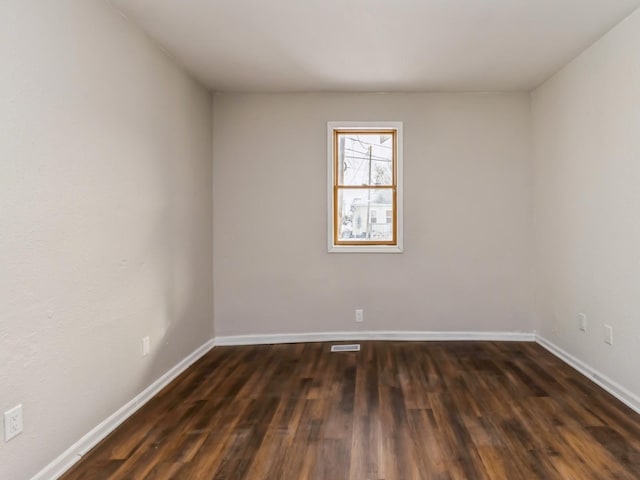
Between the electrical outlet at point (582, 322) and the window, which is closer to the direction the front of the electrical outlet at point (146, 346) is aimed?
the electrical outlet

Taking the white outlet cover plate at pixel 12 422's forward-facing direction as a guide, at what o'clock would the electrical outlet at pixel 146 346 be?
The electrical outlet is roughly at 9 o'clock from the white outlet cover plate.

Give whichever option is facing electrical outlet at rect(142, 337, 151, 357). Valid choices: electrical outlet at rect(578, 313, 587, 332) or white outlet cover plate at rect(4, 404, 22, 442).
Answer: electrical outlet at rect(578, 313, 587, 332)

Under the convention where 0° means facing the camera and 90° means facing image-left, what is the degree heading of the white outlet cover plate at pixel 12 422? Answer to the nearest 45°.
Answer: approximately 315°

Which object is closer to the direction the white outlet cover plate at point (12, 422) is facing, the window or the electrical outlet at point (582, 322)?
the electrical outlet

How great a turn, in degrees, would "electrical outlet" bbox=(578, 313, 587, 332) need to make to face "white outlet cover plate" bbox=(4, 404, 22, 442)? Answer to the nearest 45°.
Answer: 0° — it already faces it

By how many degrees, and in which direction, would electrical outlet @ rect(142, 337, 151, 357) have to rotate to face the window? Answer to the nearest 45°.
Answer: approximately 45° to its left

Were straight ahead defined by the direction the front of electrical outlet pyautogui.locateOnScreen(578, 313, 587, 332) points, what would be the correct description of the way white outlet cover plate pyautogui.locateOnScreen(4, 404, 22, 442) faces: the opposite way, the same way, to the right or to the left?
the opposite way

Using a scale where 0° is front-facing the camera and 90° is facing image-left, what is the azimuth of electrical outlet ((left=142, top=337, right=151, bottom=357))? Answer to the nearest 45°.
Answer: approximately 315°
